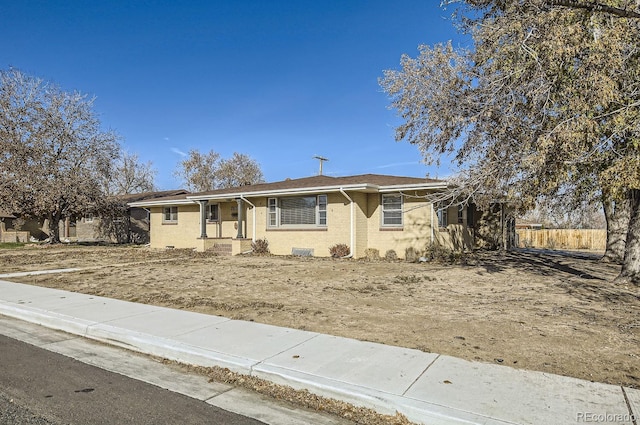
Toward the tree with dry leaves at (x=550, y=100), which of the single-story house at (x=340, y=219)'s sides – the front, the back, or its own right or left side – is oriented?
left

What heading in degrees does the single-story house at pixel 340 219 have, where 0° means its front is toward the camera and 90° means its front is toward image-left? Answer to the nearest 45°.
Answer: approximately 45°

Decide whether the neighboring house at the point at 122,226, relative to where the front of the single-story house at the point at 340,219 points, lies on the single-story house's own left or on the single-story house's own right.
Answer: on the single-story house's own right

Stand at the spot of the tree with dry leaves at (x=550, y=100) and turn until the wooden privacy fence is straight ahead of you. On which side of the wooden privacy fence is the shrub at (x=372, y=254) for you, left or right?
left

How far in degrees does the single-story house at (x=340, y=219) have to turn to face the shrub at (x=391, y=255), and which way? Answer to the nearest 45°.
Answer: approximately 90° to its left

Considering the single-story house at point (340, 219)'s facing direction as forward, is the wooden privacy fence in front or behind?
behind
